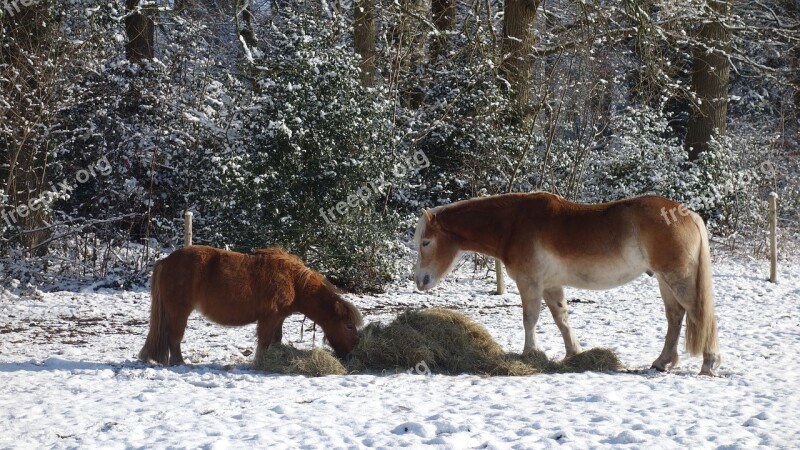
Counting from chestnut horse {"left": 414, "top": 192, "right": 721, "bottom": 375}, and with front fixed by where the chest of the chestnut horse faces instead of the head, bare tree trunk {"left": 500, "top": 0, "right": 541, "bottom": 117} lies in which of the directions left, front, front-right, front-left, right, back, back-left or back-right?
right

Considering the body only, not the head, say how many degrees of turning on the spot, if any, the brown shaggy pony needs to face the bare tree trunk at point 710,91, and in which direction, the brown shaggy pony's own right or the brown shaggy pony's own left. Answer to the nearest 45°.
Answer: approximately 45° to the brown shaggy pony's own left

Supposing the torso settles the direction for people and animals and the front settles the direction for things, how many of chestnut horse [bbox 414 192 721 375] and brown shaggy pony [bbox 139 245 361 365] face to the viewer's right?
1

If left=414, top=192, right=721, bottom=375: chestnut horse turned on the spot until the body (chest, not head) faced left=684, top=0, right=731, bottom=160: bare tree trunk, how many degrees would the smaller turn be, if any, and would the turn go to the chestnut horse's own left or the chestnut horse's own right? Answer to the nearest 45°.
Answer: approximately 90° to the chestnut horse's own right

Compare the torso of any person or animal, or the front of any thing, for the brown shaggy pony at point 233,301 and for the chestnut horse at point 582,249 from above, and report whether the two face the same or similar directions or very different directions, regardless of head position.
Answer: very different directions

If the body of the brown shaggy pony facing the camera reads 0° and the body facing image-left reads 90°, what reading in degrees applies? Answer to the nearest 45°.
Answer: approximately 270°

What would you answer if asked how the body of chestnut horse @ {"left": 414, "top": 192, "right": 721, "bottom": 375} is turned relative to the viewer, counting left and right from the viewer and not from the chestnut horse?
facing to the left of the viewer

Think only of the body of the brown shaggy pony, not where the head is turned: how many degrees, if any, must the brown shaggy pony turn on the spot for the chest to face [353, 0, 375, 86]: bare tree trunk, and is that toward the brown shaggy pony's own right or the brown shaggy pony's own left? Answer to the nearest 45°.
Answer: approximately 90° to the brown shaggy pony's own left

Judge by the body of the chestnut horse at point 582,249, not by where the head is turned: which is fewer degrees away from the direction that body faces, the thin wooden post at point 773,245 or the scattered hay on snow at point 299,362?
the scattered hay on snow

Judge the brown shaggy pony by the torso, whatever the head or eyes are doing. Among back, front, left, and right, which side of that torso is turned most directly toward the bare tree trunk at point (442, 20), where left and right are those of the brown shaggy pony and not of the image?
left

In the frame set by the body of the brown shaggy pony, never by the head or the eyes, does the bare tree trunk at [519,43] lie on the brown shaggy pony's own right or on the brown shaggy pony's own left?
on the brown shaggy pony's own left

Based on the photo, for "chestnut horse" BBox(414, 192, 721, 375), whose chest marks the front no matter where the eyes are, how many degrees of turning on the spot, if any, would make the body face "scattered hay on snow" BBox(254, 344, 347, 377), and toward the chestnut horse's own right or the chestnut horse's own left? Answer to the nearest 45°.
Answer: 0° — it already faces it

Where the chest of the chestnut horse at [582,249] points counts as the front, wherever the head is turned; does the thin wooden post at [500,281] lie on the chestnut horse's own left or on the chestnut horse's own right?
on the chestnut horse's own right
